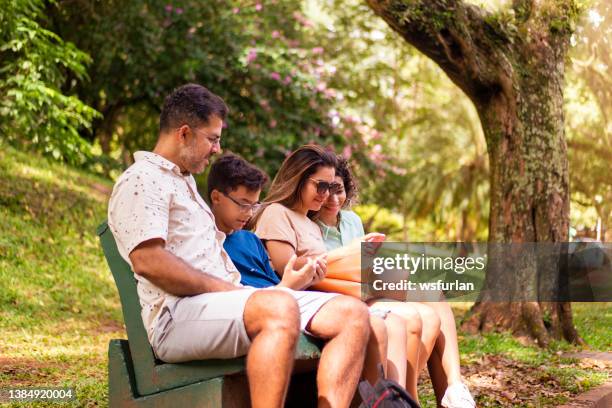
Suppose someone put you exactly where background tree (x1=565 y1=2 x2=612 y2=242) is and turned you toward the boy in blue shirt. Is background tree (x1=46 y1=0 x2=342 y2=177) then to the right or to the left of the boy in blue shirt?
right

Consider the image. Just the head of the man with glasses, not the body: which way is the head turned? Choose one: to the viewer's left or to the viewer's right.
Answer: to the viewer's right

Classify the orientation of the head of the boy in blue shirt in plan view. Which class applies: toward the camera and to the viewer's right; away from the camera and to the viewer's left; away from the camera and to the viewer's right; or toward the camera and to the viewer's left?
toward the camera and to the viewer's right

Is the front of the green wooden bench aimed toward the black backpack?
yes

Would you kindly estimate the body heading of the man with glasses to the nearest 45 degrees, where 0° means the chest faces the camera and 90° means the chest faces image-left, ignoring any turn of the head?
approximately 270°

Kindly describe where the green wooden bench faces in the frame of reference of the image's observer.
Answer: facing to the right of the viewer

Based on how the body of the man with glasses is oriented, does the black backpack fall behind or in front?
in front

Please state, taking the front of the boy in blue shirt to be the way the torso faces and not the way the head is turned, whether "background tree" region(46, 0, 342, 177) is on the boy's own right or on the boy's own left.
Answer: on the boy's own left

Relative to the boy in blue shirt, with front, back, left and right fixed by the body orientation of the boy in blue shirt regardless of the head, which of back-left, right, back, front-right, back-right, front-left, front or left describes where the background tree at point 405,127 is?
left

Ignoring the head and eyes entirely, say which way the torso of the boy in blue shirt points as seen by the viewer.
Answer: to the viewer's right

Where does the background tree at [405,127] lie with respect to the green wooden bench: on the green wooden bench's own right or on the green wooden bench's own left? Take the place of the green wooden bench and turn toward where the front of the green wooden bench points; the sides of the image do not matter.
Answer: on the green wooden bench's own left

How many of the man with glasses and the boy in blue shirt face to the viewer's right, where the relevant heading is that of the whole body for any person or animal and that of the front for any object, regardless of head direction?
2

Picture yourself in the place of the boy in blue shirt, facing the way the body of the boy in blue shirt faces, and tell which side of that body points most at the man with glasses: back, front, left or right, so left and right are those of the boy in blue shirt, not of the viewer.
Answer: right

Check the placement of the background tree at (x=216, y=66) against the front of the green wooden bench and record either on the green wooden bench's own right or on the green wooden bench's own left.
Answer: on the green wooden bench's own left
